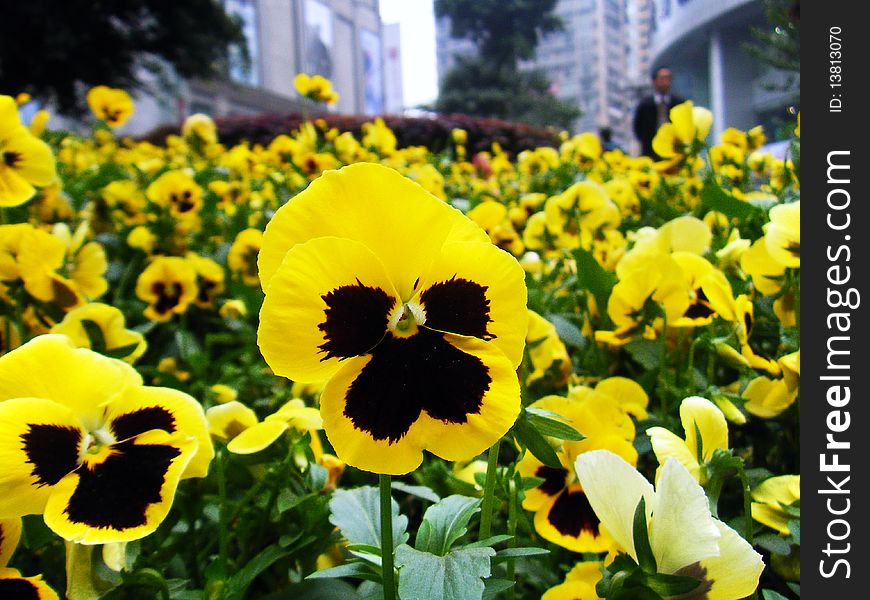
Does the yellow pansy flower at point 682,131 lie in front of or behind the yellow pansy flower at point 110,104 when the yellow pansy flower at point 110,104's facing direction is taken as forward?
in front

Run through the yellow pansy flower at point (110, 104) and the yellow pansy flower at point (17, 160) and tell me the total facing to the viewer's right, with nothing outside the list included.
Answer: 0

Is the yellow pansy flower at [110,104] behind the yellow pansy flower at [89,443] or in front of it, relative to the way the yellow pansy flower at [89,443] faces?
behind

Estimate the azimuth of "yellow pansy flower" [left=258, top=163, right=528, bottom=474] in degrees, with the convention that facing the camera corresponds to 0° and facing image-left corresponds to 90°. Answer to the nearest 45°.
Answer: approximately 0°
